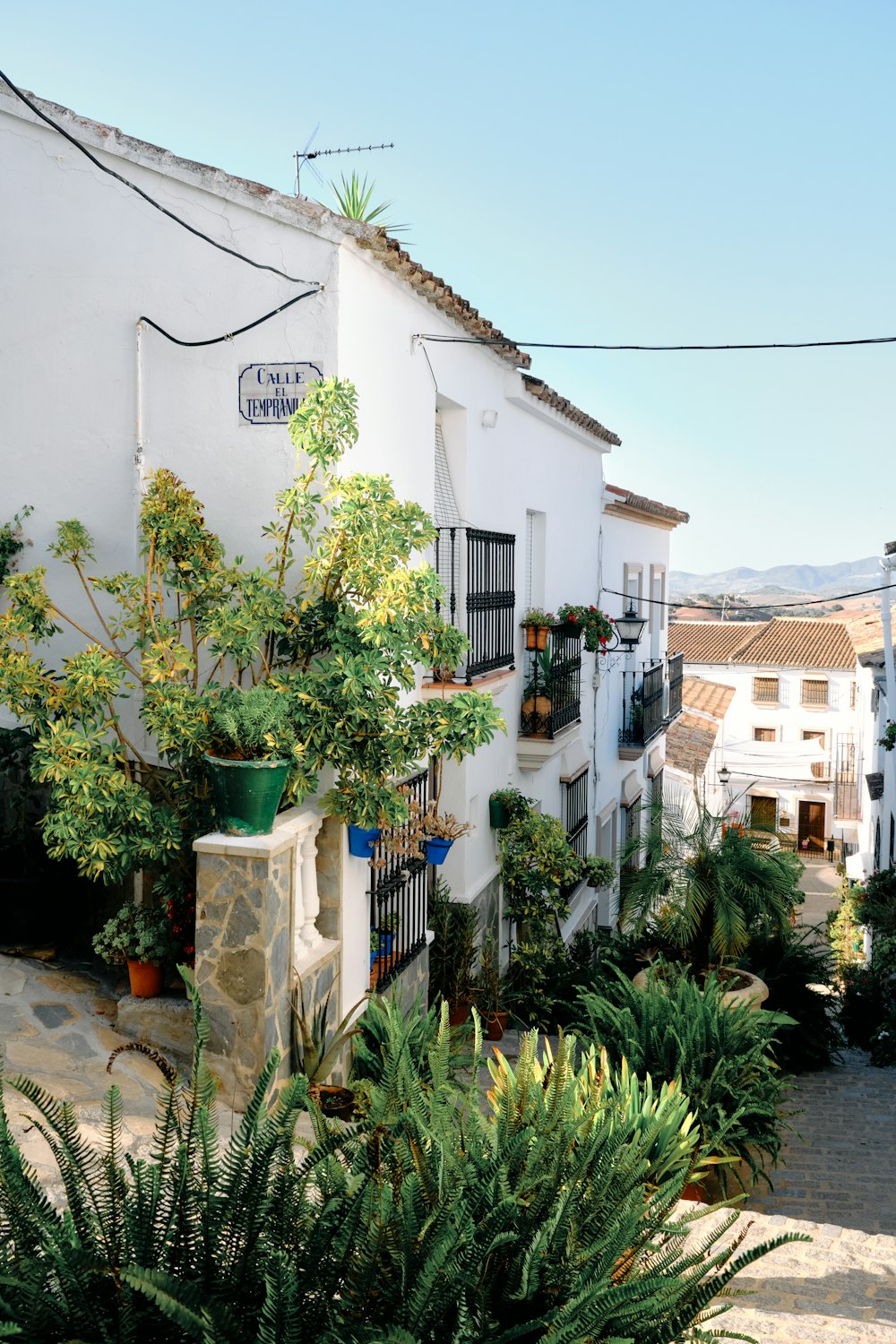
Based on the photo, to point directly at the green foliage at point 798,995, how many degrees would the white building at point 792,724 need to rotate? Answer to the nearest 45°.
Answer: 0° — it already faces it

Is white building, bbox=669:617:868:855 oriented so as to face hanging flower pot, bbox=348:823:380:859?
yes

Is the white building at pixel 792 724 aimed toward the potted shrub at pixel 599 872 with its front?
yes

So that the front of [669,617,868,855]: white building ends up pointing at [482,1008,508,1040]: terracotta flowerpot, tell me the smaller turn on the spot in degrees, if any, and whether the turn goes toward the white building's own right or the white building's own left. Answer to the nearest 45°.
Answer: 0° — it already faces it

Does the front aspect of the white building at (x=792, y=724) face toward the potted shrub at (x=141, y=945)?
yes

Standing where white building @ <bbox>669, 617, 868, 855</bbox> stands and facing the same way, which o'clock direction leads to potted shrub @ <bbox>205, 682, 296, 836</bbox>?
The potted shrub is roughly at 12 o'clock from the white building.

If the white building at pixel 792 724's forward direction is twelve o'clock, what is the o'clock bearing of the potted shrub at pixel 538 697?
The potted shrub is roughly at 12 o'clock from the white building.

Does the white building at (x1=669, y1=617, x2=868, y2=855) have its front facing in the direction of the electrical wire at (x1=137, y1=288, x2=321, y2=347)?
yes

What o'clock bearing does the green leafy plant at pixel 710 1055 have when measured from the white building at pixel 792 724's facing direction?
The green leafy plant is roughly at 12 o'clock from the white building.

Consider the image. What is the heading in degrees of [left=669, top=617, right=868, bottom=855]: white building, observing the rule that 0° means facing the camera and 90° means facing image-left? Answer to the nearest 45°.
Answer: approximately 0°
